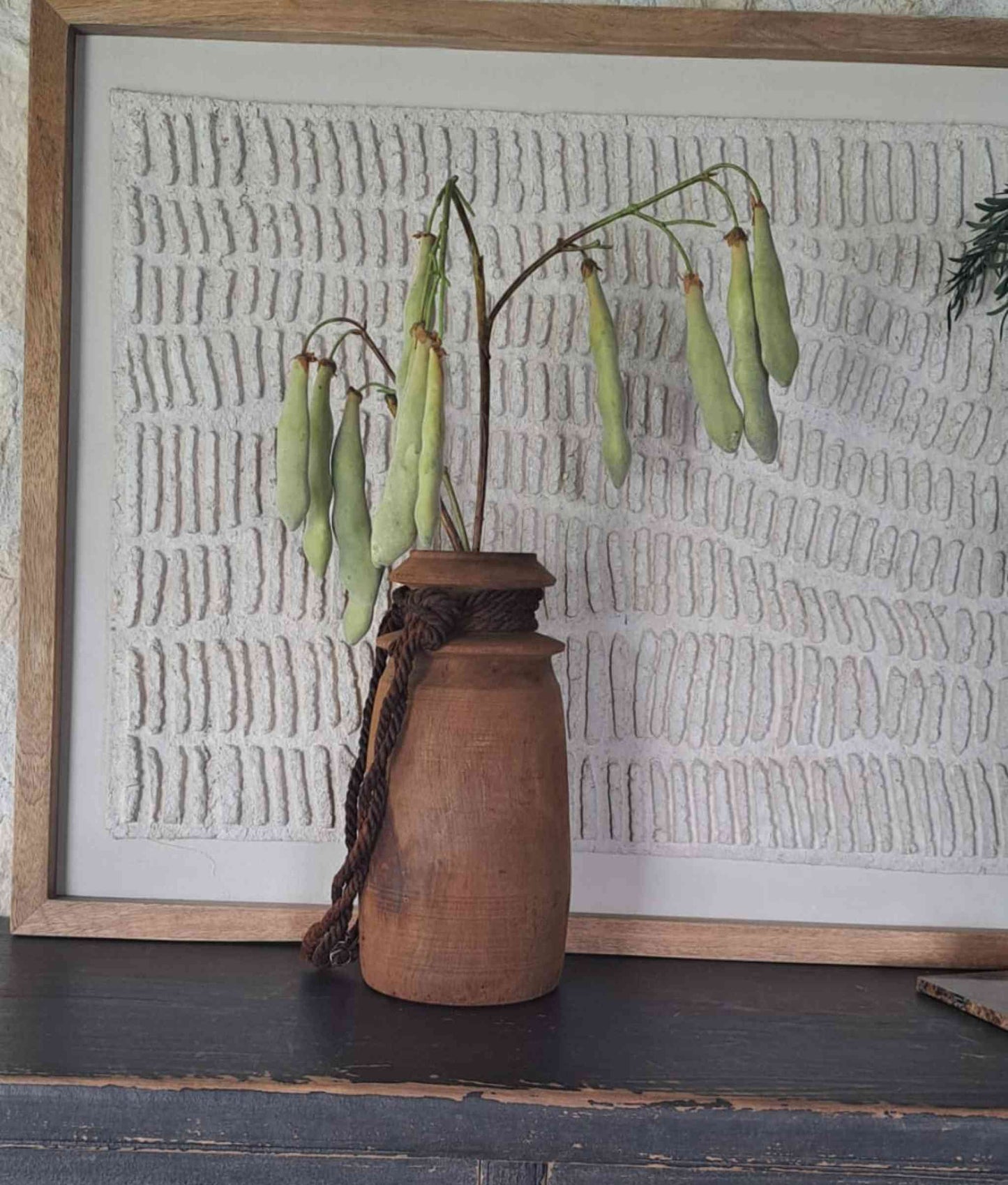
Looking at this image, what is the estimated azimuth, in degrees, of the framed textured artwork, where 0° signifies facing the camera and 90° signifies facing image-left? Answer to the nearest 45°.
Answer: approximately 0°

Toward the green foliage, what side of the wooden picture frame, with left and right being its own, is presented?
left
